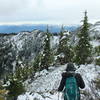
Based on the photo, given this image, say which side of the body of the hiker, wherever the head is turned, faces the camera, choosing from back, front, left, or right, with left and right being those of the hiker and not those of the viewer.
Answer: back
